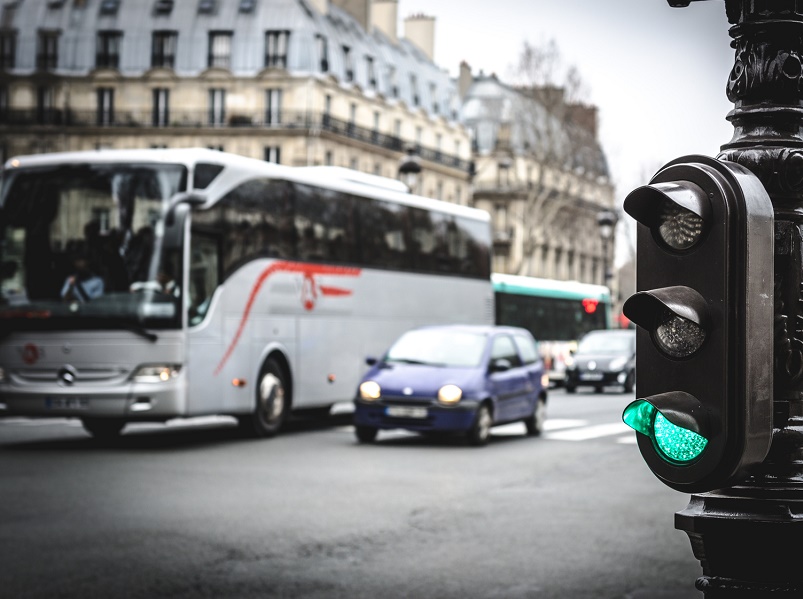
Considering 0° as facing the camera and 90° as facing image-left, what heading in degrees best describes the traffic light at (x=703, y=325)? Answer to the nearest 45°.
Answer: approximately 45°

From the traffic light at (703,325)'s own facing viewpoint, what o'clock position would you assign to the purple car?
The purple car is roughly at 4 o'clock from the traffic light.

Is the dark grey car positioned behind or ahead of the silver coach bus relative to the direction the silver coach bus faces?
behind

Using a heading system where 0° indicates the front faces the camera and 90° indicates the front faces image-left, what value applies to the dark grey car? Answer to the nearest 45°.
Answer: approximately 45°

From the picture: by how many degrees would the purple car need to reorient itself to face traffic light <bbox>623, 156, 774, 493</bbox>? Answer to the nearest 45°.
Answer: approximately 45° to its left
